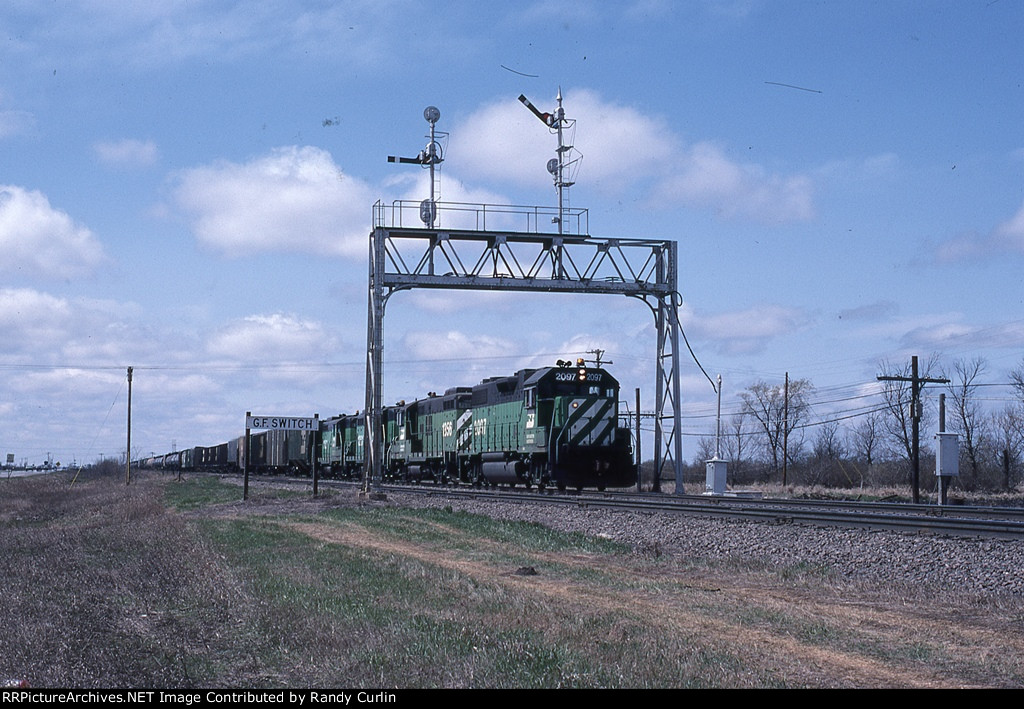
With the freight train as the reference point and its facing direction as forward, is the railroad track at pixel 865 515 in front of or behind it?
in front

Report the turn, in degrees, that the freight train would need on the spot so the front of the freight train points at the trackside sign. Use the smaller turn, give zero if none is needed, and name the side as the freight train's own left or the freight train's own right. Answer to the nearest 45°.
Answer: approximately 135° to the freight train's own right

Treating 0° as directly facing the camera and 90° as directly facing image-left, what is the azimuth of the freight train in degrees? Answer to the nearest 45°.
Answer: approximately 315°

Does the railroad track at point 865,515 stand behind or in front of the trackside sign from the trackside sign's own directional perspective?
in front

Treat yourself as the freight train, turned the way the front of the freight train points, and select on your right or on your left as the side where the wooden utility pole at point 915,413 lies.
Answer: on your left

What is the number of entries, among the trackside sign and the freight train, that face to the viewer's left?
0

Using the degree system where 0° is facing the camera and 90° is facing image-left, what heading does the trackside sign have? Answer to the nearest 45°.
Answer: approximately 0°

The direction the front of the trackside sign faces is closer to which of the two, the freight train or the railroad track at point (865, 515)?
the railroad track

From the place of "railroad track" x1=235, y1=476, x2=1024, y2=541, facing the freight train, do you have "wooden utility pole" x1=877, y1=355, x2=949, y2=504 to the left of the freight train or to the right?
right
